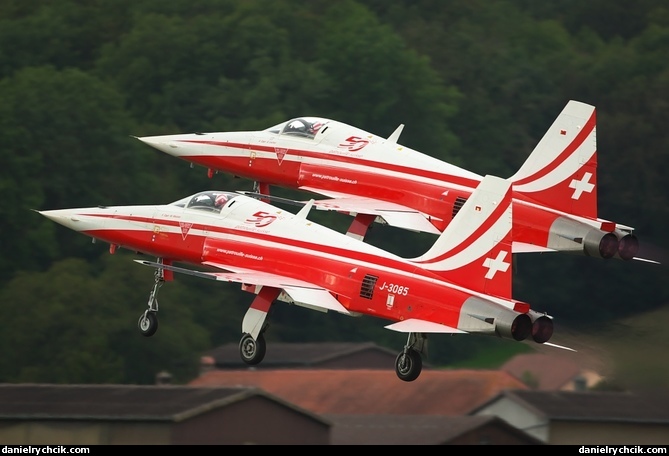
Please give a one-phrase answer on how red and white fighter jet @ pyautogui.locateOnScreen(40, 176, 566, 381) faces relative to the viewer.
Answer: facing away from the viewer and to the left of the viewer

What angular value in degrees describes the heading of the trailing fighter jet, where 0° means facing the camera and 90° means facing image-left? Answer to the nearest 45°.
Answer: approximately 135°

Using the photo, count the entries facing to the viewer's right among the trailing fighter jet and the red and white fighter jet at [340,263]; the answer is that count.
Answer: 0
